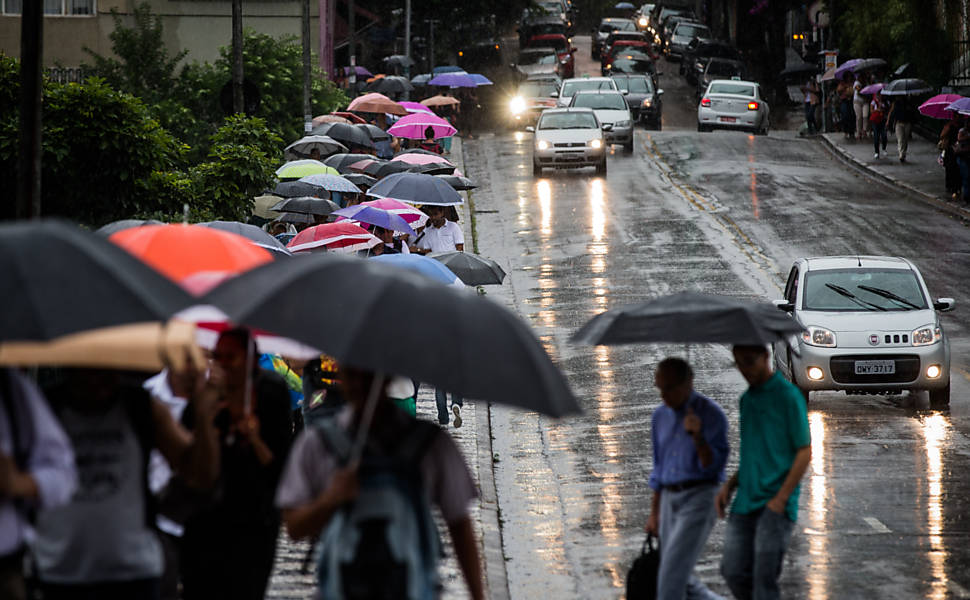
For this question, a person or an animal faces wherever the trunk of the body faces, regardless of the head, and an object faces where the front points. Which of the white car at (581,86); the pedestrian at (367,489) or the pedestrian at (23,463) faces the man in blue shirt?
the white car

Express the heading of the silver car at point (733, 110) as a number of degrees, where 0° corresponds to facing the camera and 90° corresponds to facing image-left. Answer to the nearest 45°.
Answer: approximately 180°

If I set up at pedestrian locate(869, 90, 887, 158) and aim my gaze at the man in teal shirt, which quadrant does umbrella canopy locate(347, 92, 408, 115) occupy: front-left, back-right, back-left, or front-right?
front-right

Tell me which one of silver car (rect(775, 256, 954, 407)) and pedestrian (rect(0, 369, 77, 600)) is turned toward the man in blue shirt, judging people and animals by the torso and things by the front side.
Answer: the silver car

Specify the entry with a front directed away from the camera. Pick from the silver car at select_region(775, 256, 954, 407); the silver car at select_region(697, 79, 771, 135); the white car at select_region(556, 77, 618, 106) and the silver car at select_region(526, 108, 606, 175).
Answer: the silver car at select_region(697, 79, 771, 135)

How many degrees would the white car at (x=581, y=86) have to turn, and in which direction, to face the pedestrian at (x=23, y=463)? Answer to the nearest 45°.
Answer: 0° — it already faces them

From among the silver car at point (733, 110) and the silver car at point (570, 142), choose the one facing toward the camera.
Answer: the silver car at point (570, 142)

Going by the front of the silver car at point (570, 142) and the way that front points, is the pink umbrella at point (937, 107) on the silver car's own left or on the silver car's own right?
on the silver car's own left

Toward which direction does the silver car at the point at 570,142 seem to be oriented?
toward the camera

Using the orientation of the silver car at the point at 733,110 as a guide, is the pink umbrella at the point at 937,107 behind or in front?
behind

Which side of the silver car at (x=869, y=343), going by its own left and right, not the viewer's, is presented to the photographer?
front

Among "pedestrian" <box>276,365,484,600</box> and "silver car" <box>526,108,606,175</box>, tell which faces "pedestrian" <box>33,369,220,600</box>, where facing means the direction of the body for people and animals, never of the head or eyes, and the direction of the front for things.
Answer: the silver car

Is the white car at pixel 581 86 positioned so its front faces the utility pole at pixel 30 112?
yes
